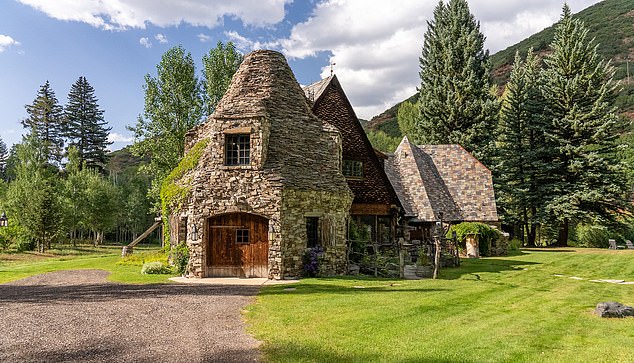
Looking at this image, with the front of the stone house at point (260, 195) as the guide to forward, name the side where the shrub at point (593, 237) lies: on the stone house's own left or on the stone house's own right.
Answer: on the stone house's own left

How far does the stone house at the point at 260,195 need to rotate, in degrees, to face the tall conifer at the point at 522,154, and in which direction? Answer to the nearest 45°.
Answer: approximately 135° to its left

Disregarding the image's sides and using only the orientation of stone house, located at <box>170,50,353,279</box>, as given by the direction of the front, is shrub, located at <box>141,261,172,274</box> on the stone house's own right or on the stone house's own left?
on the stone house's own right

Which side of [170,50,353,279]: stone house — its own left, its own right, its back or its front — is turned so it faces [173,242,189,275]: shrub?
right

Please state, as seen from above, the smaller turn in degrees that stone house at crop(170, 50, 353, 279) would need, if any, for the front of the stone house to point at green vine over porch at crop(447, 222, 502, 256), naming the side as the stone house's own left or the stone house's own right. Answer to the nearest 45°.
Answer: approximately 135° to the stone house's own left

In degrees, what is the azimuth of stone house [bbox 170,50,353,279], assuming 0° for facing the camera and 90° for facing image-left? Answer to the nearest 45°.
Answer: approximately 0°

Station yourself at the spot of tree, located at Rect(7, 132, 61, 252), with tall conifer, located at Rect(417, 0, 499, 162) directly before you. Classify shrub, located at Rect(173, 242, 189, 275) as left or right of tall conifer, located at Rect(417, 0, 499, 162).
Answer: right

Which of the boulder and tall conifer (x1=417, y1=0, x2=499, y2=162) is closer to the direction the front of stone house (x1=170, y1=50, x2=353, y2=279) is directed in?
the boulder
